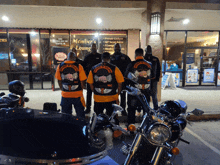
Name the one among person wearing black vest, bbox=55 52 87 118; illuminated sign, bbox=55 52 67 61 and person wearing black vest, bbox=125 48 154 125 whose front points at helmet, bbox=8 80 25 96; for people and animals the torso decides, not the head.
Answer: the illuminated sign

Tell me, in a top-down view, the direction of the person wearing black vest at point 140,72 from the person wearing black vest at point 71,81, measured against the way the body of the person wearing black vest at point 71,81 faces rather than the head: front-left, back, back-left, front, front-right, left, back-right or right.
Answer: right

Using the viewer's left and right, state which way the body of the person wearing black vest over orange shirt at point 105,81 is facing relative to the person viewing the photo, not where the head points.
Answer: facing away from the viewer

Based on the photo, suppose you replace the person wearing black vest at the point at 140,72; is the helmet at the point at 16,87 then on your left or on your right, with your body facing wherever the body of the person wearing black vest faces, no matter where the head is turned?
on your left

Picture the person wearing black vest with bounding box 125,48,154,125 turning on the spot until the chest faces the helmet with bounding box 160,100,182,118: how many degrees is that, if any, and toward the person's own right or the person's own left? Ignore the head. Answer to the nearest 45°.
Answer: approximately 180°

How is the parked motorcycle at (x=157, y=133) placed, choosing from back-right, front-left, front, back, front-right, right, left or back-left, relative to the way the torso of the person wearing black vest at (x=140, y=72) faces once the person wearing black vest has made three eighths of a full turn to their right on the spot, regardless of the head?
front-right

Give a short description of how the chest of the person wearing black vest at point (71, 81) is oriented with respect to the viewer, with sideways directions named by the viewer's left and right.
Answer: facing away from the viewer

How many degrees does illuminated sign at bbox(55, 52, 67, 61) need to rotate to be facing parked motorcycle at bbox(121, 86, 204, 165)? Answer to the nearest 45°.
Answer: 0° — it already faces it

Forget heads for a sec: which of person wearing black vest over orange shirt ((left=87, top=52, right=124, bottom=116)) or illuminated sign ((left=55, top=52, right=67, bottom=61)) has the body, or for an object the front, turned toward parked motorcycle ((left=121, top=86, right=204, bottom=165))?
the illuminated sign

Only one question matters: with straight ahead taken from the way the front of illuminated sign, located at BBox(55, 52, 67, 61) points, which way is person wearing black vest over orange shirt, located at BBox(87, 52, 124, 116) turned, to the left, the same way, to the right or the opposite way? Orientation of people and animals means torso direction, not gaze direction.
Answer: the opposite way

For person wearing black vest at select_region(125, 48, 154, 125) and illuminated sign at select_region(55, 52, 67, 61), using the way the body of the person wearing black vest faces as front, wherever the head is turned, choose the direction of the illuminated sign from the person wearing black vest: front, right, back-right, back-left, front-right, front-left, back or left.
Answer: front-left

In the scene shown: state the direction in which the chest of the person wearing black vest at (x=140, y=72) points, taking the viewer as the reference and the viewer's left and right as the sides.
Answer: facing away from the viewer

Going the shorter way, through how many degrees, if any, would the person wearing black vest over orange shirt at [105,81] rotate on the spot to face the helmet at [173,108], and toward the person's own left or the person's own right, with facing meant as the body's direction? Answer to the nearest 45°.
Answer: approximately 135° to the person's own right

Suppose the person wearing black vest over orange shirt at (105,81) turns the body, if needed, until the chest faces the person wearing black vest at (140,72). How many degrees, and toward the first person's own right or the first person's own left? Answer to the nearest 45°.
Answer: approximately 45° to the first person's own right

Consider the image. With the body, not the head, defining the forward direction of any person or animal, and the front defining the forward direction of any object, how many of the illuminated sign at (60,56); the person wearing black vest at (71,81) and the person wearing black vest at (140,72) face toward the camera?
1

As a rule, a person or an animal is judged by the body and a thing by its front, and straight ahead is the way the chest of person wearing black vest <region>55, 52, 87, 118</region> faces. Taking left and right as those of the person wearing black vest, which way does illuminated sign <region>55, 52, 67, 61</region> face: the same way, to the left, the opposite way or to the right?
the opposite way

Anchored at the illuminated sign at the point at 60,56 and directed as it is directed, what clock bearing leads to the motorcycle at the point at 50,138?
The motorcycle is roughly at 12 o'clock from the illuminated sign.
